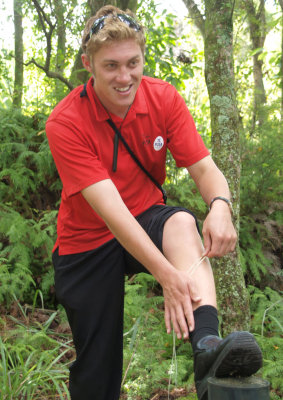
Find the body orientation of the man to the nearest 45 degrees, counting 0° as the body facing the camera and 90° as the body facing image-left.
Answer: approximately 315°

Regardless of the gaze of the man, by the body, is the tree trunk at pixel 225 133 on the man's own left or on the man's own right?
on the man's own left
